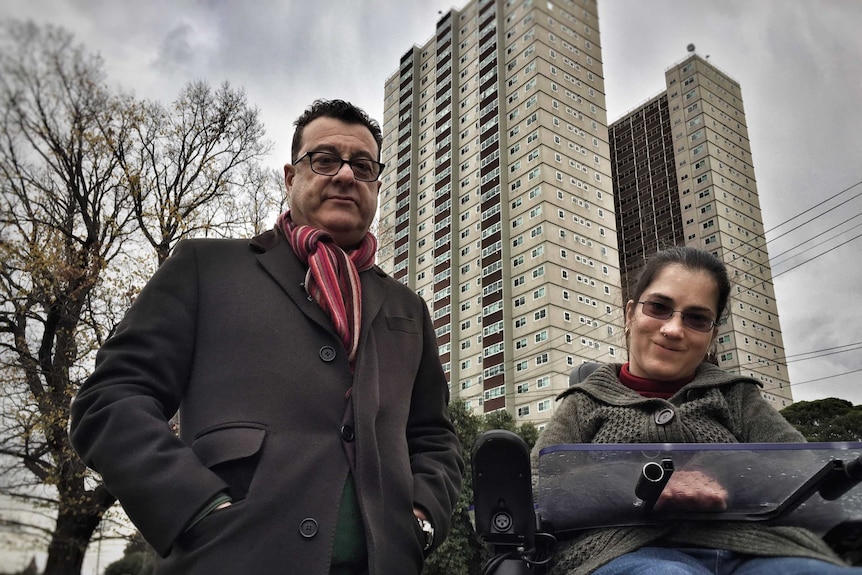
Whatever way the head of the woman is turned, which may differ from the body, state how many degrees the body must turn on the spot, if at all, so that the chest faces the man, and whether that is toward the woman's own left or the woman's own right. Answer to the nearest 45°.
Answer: approximately 45° to the woman's own right

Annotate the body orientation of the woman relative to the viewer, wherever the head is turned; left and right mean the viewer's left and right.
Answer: facing the viewer
